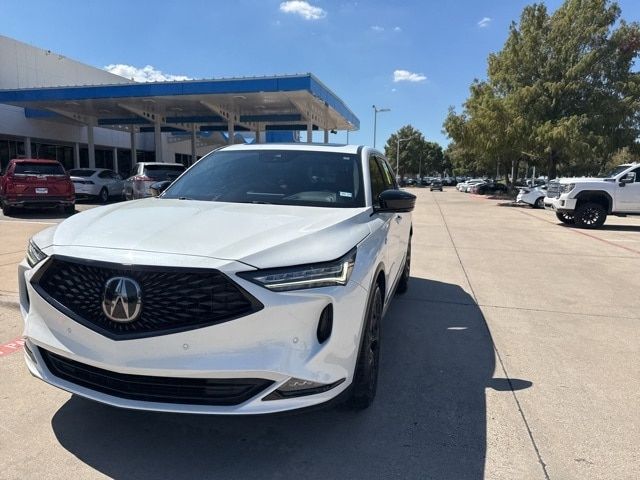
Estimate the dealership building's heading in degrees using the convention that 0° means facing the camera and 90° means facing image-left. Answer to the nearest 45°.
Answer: approximately 315°

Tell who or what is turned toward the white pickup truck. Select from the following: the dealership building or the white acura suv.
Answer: the dealership building

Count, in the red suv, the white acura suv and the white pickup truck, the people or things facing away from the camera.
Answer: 1

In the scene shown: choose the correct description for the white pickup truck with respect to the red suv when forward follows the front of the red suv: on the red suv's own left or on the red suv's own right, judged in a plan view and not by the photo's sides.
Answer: on the red suv's own right

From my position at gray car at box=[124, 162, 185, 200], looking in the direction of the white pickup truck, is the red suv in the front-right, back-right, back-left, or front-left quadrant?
back-right

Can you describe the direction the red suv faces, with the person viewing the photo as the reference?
facing away from the viewer

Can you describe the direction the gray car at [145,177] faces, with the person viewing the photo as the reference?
facing away from the viewer and to the right of the viewer

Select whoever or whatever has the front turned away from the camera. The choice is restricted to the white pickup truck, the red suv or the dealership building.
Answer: the red suv

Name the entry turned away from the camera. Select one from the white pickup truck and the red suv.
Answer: the red suv

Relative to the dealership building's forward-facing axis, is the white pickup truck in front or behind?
in front

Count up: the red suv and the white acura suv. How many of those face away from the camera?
1

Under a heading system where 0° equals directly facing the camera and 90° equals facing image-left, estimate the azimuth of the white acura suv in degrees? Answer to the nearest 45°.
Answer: approximately 45°

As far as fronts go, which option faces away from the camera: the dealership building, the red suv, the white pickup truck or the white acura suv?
the red suv

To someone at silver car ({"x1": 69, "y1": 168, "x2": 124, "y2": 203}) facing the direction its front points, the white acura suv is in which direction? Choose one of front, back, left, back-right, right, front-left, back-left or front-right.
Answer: back-right
